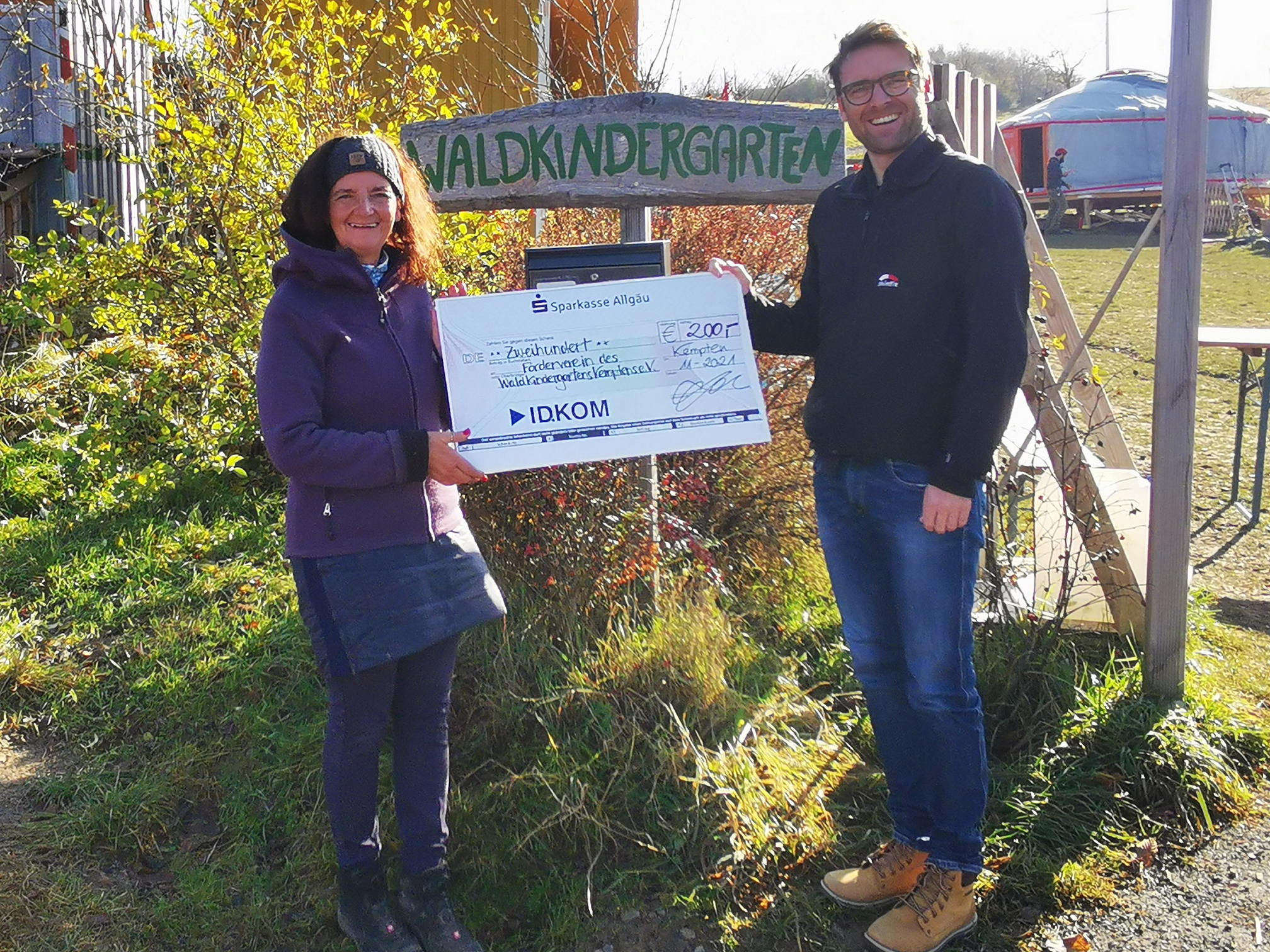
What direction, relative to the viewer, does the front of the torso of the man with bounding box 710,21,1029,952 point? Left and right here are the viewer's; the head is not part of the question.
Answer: facing the viewer and to the left of the viewer

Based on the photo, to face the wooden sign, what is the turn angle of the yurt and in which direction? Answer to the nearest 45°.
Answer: approximately 45° to its left

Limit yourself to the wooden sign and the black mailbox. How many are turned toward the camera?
2

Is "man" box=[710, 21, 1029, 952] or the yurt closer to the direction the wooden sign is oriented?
the man

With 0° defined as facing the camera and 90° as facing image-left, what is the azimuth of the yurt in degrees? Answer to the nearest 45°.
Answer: approximately 45°

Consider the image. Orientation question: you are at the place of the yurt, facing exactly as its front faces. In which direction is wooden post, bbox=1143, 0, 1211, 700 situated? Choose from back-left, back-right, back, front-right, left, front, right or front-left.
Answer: front-left

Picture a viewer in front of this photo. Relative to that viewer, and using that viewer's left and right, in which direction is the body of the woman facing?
facing the viewer and to the right of the viewer

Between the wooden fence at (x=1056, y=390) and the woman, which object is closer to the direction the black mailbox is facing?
the woman

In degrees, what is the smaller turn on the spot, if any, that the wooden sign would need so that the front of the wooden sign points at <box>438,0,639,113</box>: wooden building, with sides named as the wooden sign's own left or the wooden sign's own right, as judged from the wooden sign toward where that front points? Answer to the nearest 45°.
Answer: approximately 180°

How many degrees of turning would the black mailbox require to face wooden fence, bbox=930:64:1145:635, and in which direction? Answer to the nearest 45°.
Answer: approximately 135° to its left

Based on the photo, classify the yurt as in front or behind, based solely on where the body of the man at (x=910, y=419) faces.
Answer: behind

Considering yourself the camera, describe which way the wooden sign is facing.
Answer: facing the viewer

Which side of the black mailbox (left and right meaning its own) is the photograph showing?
front
